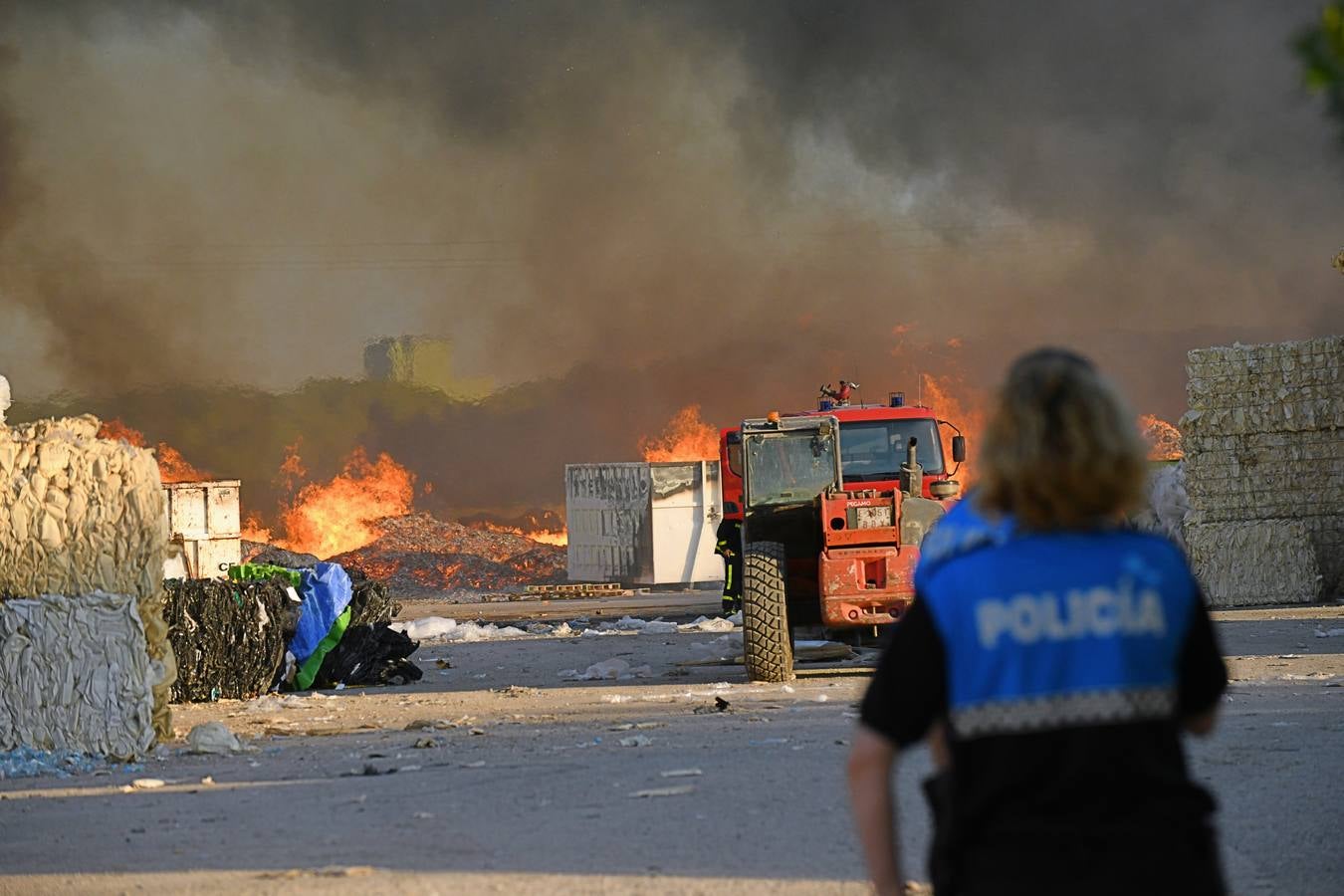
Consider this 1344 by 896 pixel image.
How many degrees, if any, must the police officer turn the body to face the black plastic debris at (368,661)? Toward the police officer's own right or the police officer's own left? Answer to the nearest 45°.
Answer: approximately 45° to the police officer's own left

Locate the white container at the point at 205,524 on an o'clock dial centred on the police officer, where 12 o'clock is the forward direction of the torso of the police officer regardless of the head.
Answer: The white container is roughly at 11 o'clock from the police officer.

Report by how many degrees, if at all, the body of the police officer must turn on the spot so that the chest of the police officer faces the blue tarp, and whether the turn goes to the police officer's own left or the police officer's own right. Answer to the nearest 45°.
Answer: approximately 45° to the police officer's own left

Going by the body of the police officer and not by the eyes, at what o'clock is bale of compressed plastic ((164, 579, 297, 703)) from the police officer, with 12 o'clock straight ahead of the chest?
The bale of compressed plastic is roughly at 11 o'clock from the police officer.

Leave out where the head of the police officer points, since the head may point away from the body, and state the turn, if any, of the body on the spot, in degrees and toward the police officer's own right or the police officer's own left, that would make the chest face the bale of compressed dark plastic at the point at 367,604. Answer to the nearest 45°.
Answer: approximately 45° to the police officer's own left

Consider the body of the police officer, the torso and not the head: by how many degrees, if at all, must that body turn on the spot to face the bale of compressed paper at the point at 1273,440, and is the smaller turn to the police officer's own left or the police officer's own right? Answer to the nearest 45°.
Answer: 0° — they already face it

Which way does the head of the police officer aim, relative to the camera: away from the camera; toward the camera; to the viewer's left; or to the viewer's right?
away from the camera

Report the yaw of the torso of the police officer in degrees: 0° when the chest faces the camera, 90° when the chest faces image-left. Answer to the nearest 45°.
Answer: approximately 180°

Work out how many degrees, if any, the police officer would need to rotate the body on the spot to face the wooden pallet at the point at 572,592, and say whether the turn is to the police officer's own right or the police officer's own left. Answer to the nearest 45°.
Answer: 0° — they already face it

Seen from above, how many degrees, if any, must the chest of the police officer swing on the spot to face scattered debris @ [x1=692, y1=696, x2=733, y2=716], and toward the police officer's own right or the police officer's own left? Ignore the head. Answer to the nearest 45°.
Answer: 0° — they already face it
